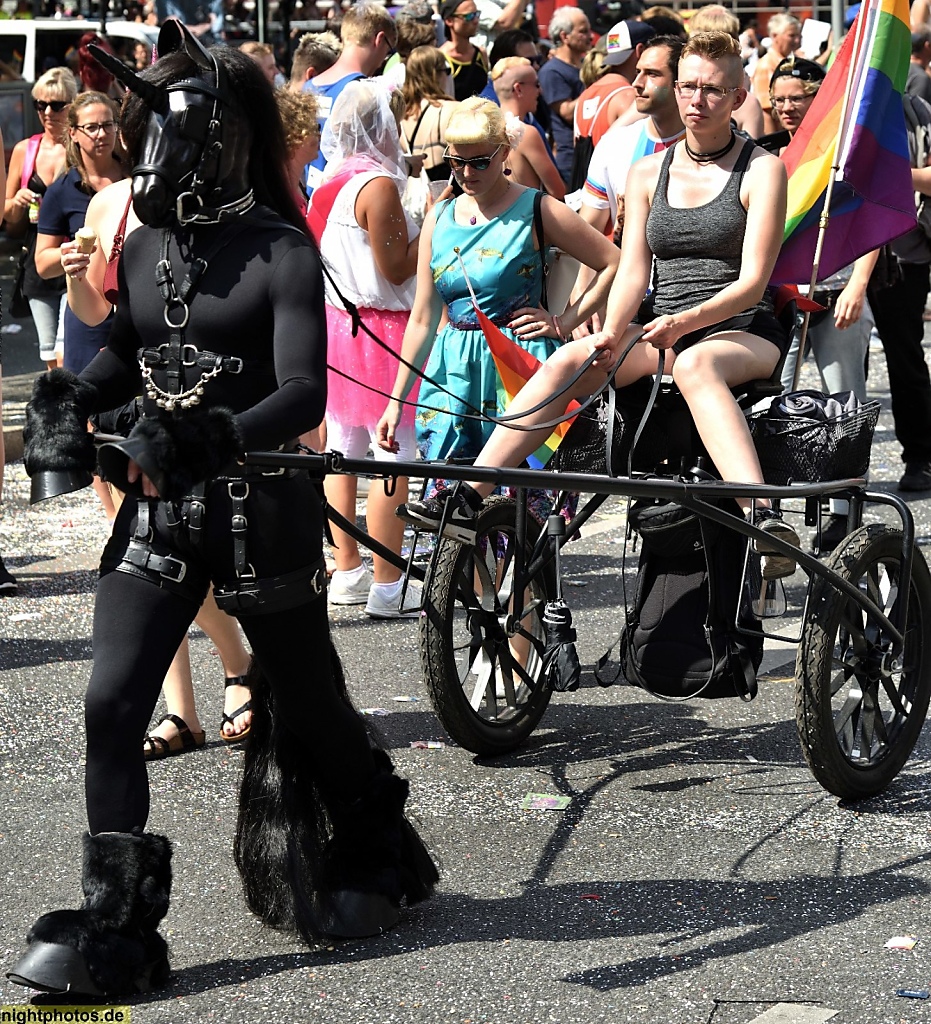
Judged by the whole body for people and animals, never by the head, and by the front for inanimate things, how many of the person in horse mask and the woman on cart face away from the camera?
0

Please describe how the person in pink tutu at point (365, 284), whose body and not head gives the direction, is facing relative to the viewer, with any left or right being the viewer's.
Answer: facing away from the viewer and to the right of the viewer

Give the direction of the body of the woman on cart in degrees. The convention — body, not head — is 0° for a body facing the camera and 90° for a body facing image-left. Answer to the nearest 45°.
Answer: approximately 45°

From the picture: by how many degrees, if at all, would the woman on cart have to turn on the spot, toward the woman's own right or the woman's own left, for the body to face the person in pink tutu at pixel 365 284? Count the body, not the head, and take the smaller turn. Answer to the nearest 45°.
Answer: approximately 90° to the woman's own right

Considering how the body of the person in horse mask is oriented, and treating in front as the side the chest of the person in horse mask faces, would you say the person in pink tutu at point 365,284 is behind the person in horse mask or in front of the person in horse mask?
behind

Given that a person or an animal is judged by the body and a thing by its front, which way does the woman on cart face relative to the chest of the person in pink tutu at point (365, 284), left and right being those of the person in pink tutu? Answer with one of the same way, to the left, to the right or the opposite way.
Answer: the opposite way

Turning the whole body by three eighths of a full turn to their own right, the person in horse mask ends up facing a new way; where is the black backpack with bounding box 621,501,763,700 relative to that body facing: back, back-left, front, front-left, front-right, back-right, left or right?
front-right

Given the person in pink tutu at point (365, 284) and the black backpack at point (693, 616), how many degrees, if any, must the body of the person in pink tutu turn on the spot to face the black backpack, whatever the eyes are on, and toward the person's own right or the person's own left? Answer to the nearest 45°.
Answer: approximately 135° to the person's own right

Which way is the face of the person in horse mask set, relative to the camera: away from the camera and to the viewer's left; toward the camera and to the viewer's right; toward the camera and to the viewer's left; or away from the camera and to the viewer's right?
toward the camera and to the viewer's left

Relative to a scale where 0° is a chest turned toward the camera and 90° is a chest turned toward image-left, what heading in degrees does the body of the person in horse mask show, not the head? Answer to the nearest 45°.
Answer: approximately 45°

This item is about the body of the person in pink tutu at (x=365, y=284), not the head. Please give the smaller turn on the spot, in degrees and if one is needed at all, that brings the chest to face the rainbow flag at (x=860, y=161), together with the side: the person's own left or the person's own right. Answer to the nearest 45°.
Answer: approximately 90° to the person's own right

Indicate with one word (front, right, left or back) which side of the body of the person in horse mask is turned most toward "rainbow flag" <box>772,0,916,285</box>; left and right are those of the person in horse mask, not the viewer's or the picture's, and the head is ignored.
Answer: back
